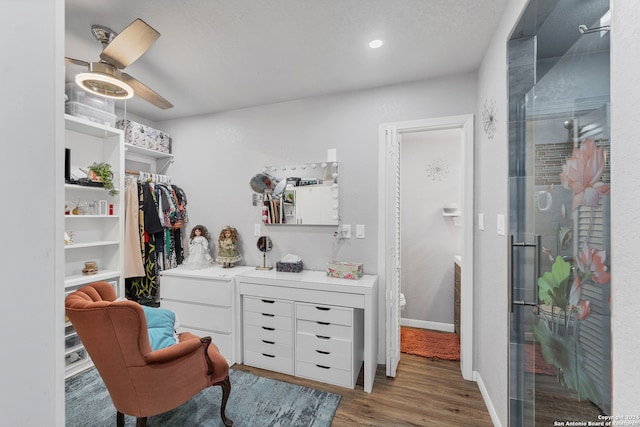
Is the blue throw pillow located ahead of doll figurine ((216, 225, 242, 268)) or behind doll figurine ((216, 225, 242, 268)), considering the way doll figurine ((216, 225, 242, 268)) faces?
ahead

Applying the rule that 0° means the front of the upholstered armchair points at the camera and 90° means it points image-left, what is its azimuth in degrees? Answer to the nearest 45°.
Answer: approximately 225°

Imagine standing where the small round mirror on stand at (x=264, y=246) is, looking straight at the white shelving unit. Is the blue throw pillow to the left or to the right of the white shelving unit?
left

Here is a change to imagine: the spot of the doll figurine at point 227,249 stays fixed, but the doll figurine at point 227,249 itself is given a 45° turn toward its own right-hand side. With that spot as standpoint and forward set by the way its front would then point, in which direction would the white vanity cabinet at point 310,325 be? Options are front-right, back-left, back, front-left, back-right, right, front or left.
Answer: left

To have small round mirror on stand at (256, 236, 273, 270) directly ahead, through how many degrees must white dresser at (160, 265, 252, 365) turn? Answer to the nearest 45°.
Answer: approximately 135° to its left

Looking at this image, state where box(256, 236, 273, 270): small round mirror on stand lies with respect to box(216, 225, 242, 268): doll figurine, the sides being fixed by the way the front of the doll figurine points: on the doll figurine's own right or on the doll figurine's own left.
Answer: on the doll figurine's own left

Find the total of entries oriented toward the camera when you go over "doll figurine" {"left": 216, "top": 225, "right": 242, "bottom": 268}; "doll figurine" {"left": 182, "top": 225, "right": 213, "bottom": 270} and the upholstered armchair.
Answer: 2

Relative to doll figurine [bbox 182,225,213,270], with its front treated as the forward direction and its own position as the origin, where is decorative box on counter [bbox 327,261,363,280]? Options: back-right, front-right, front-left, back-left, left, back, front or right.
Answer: front-left

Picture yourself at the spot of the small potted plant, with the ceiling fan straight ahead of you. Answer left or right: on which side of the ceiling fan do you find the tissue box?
left

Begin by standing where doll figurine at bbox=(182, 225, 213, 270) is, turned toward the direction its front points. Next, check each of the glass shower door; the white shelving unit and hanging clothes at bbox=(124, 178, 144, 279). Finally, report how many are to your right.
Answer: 2

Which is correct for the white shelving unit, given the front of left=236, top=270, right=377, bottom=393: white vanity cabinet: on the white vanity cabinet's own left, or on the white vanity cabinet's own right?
on the white vanity cabinet's own right
